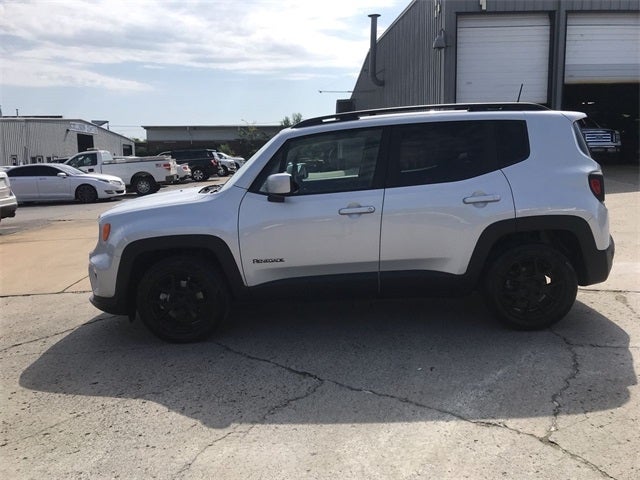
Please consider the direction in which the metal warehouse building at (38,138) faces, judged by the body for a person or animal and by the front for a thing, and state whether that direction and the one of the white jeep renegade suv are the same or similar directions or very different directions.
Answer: very different directions

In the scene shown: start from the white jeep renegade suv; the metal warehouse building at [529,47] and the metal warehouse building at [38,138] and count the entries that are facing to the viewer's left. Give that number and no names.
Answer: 1

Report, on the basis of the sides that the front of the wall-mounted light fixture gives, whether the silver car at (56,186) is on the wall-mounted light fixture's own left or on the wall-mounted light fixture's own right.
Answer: on the wall-mounted light fixture's own right

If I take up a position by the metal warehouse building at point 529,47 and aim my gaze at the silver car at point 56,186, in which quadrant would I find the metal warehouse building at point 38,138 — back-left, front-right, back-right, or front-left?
front-right

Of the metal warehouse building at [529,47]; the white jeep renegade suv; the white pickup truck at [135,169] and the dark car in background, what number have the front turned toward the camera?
1

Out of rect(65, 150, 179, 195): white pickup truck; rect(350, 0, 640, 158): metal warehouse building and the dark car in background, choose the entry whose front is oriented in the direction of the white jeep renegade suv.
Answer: the metal warehouse building

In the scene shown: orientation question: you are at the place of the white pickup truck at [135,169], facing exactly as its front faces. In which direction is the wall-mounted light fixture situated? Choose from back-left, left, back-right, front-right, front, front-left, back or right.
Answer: back-left

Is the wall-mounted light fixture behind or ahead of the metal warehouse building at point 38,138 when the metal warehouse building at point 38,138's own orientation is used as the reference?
ahead

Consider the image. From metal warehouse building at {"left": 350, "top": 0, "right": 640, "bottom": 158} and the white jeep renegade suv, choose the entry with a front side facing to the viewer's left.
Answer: the white jeep renegade suv

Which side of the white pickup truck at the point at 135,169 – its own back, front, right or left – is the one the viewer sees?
left

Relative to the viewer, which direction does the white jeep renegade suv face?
to the viewer's left

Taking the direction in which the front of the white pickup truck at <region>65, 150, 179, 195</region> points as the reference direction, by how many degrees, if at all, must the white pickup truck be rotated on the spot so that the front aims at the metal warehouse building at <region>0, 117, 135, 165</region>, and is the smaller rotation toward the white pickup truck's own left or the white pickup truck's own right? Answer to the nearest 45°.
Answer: approximately 90° to the white pickup truck's own right

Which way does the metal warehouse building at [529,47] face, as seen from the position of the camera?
facing the viewer

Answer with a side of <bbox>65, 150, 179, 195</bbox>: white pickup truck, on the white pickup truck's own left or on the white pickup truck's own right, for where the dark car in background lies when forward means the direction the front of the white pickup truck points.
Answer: on the white pickup truck's own right

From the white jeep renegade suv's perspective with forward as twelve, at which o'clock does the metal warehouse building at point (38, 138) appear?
The metal warehouse building is roughly at 2 o'clock from the white jeep renegade suv.

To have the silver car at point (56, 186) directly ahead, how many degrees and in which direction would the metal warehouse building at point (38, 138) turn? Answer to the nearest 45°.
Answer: approximately 45° to its right
